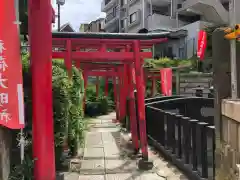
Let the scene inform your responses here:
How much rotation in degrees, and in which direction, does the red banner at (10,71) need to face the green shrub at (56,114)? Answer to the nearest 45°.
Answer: approximately 135° to its left

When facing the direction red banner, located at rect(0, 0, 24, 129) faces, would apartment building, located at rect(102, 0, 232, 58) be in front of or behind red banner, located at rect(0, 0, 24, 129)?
behind

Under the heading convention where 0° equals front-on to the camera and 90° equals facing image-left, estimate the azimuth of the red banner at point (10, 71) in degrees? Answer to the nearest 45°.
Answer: approximately 0°

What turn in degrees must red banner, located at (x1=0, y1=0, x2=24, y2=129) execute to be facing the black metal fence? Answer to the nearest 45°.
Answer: approximately 135° to its left

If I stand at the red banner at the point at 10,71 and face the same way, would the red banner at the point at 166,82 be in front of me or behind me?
behind
